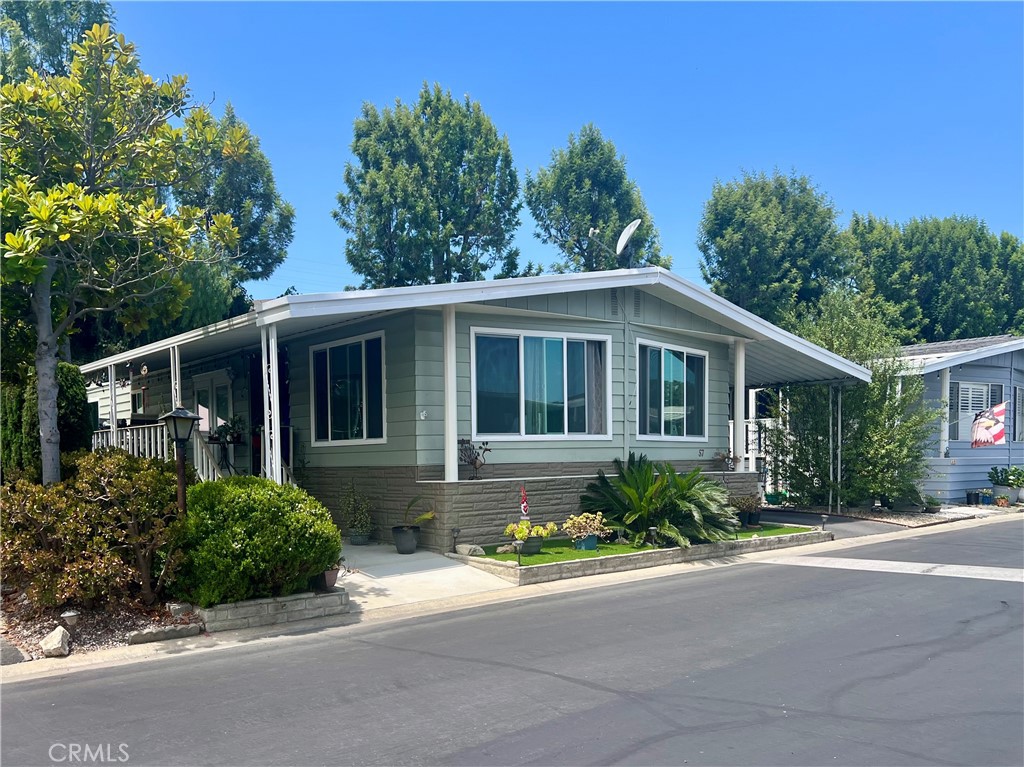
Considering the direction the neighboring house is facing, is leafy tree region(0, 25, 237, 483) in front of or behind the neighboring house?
in front

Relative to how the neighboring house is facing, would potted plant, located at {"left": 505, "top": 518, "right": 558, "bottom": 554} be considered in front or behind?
in front

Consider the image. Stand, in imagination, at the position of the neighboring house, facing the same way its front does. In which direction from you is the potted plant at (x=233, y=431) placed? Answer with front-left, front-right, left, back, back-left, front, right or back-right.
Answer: front-right

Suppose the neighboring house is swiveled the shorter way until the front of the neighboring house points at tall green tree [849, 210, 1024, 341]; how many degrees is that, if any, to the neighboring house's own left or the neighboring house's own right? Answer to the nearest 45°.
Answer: approximately 180°

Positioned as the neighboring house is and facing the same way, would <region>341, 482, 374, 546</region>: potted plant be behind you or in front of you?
in front

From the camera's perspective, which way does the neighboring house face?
toward the camera

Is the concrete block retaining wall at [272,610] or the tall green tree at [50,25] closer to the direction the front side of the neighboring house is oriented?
the concrete block retaining wall

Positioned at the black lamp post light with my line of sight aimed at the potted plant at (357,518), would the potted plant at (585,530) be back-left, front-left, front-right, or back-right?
front-right
